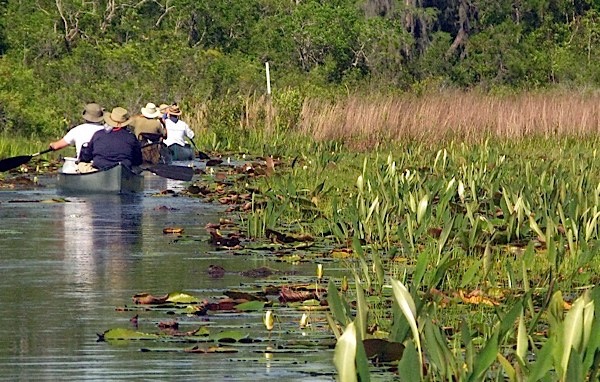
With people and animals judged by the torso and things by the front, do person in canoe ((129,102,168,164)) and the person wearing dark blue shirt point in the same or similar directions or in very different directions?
same or similar directions

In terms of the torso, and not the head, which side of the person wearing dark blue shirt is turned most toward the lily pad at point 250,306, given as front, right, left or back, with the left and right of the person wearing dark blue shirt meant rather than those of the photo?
back

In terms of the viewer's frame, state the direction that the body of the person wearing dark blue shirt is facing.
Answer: away from the camera

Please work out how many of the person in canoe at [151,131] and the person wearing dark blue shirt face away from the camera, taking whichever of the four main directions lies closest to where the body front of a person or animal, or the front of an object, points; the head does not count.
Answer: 2

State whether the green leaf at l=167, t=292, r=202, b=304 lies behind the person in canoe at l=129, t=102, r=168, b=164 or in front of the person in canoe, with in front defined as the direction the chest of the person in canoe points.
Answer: behind

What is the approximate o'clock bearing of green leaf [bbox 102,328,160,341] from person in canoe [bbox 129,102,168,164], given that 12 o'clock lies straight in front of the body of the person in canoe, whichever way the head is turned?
The green leaf is roughly at 6 o'clock from the person in canoe.

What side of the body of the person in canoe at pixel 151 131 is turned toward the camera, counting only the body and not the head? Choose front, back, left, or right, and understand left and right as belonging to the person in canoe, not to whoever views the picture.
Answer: back

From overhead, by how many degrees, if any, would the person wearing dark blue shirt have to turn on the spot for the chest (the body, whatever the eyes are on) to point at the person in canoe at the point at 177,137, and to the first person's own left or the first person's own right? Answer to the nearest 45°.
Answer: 0° — they already face them

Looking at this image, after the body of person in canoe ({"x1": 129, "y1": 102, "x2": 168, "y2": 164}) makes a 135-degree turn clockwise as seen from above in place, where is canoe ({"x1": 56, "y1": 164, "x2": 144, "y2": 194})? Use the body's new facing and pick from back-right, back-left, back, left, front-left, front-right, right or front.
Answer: front-right

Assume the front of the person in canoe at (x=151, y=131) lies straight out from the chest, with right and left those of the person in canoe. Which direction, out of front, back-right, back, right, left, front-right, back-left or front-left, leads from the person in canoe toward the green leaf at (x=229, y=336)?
back

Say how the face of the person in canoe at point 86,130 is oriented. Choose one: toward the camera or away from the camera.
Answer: away from the camera

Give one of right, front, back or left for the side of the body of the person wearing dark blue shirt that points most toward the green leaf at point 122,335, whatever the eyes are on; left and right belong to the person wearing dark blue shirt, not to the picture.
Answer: back

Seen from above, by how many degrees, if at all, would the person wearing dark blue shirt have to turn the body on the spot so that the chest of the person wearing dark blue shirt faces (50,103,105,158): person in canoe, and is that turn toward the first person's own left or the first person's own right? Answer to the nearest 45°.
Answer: approximately 45° to the first person's own left

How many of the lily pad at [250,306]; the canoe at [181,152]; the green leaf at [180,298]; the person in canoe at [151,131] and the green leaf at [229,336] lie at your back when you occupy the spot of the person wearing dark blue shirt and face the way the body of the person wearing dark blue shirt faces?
3

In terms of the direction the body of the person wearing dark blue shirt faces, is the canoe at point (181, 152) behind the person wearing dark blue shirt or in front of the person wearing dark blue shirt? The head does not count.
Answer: in front

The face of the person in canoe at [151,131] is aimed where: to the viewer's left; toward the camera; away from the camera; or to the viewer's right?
away from the camera
